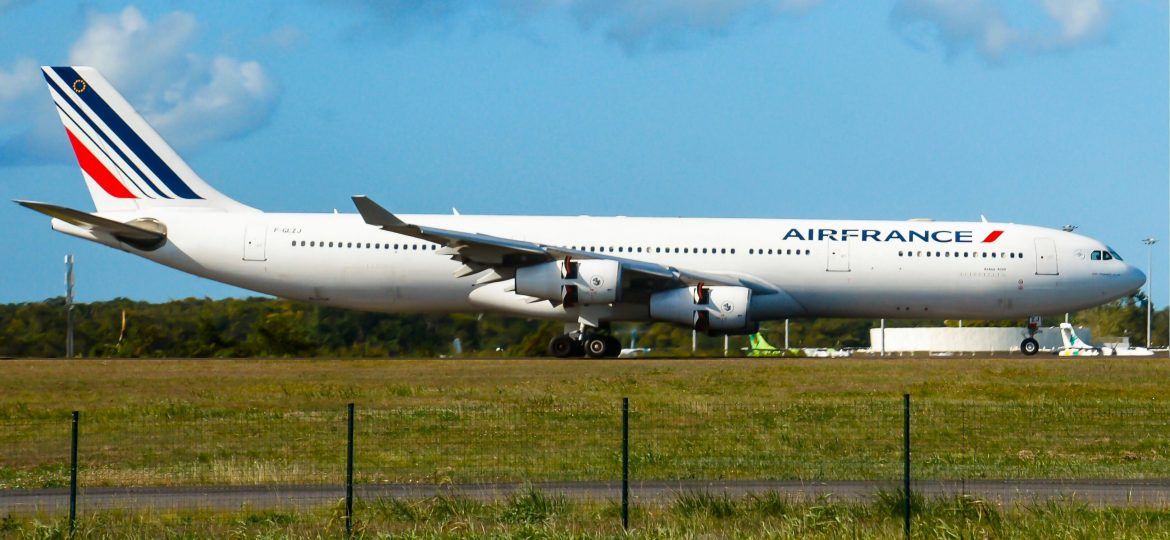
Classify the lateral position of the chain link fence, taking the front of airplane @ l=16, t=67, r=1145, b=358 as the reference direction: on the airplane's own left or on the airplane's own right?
on the airplane's own right

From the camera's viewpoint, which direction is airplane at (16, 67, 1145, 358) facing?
to the viewer's right
